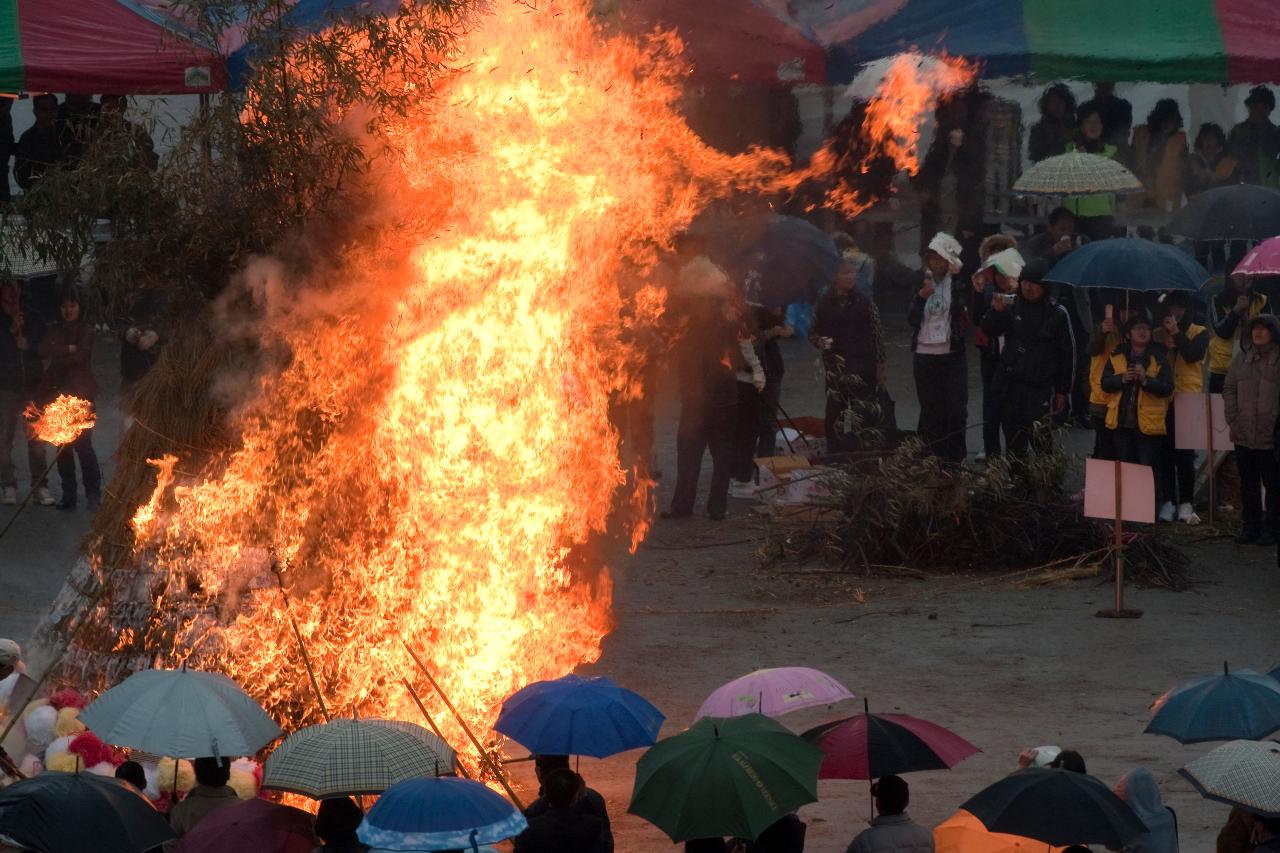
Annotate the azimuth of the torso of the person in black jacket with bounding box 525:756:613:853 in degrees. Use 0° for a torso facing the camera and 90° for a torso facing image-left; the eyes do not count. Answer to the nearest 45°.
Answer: approximately 180°

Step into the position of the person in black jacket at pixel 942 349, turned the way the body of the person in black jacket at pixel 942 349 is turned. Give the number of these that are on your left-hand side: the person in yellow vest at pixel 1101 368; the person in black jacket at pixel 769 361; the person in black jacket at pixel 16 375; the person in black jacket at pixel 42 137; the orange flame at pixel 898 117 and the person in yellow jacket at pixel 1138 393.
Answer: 2

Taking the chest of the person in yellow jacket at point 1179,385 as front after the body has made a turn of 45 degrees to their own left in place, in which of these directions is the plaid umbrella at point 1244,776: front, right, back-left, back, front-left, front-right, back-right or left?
front

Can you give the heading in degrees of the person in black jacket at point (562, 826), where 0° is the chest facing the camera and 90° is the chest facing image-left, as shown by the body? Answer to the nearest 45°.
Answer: approximately 180°

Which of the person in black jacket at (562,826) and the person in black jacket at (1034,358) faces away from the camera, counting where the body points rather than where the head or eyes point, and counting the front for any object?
the person in black jacket at (562,826)

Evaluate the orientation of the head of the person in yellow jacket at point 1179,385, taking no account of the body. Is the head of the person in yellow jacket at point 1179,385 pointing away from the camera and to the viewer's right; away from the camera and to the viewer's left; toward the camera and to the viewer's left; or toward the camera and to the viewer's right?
toward the camera and to the viewer's left

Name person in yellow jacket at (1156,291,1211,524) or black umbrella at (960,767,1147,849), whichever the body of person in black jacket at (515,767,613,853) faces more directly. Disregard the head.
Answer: the person in yellow jacket

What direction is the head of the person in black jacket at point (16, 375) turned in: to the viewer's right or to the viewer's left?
to the viewer's right

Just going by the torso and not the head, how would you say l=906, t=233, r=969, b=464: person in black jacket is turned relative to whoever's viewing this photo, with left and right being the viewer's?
facing the viewer and to the left of the viewer

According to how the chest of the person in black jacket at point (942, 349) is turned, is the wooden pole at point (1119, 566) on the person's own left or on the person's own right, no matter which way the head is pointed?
on the person's own left

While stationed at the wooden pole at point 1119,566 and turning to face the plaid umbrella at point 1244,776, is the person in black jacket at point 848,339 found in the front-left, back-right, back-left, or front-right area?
back-right

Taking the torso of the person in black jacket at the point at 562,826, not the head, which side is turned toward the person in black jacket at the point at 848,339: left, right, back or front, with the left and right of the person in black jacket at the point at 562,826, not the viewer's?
front
